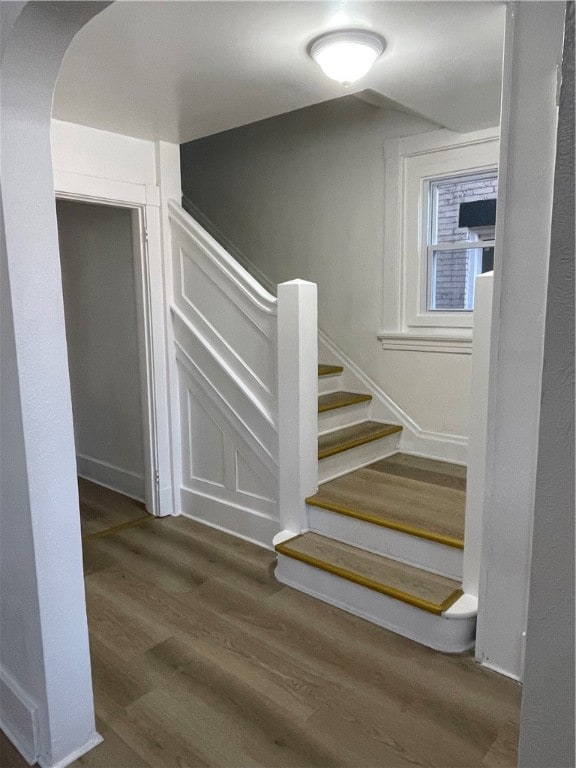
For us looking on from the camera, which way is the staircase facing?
facing the viewer and to the left of the viewer
